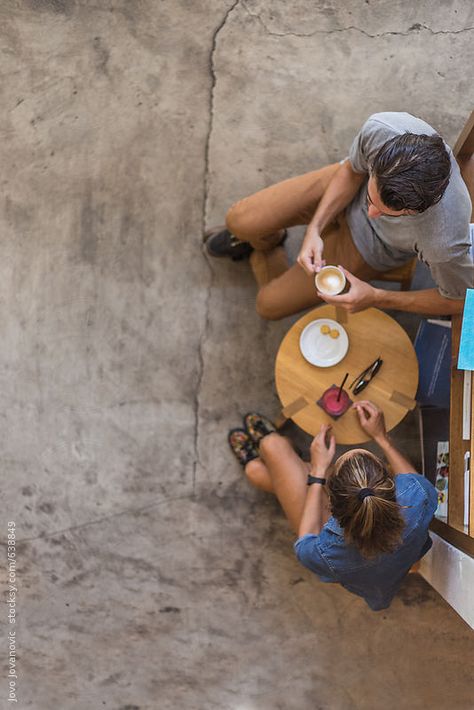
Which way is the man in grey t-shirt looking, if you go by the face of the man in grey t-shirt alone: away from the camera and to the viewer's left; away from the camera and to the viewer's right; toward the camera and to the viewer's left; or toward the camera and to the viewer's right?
toward the camera and to the viewer's left

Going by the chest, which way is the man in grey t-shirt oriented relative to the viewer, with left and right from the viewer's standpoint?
facing the viewer and to the left of the viewer

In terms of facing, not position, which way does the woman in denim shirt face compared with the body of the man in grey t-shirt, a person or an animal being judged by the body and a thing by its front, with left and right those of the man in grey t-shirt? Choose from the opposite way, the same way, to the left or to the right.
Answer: to the right

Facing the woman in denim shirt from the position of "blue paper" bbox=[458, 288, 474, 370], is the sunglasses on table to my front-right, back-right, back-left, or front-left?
front-right

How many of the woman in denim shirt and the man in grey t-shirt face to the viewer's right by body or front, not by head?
0

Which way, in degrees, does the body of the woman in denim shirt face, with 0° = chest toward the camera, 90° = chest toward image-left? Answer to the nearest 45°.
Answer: approximately 135°
